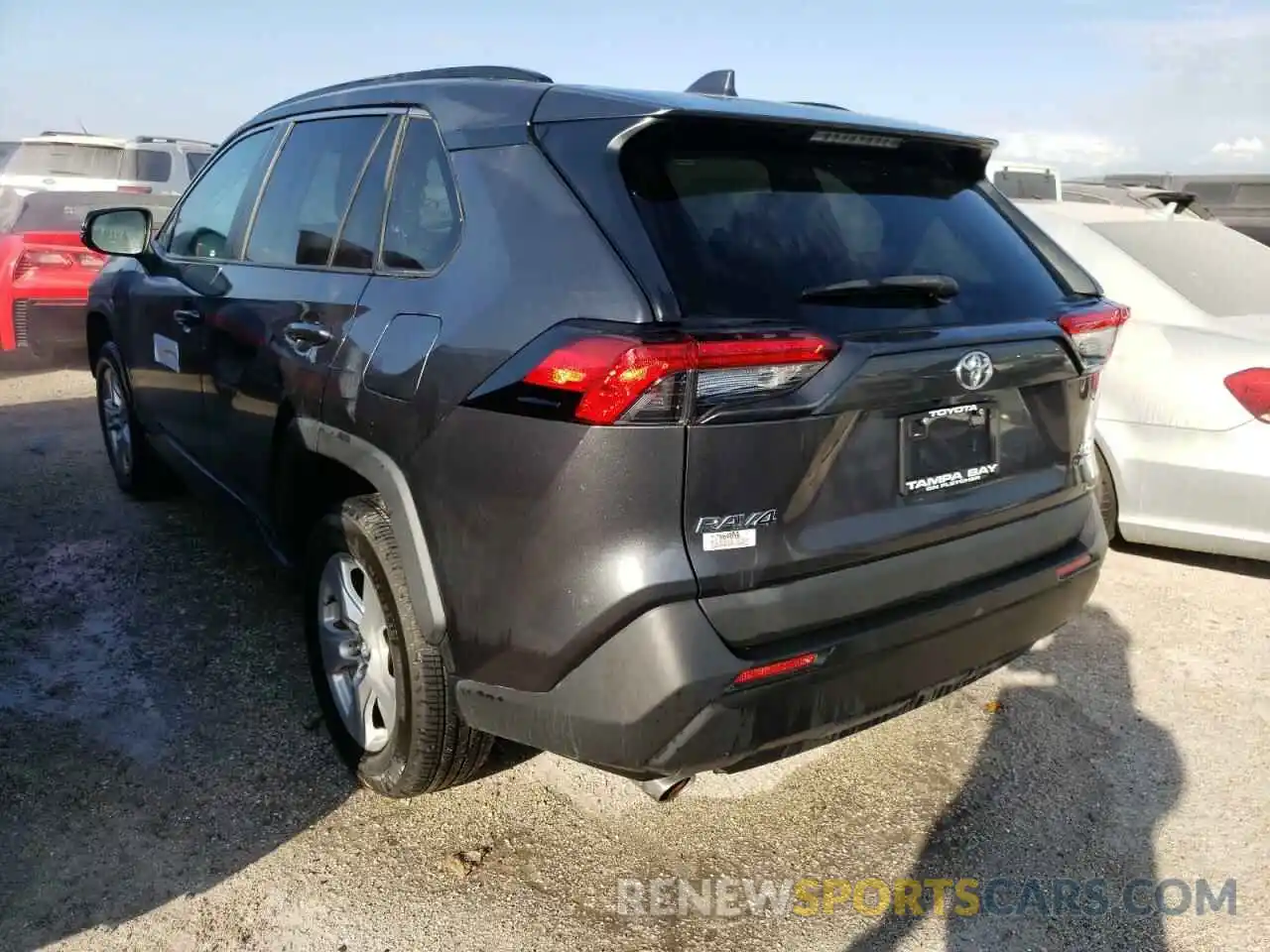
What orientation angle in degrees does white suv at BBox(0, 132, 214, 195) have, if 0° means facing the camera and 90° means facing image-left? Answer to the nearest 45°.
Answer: approximately 225°

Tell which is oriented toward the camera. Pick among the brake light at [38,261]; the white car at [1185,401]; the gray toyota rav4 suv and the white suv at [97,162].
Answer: the brake light

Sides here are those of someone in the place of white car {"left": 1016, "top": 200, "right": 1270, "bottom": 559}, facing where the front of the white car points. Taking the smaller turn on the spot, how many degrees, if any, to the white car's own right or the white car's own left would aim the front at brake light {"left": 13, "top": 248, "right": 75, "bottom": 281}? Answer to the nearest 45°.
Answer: approximately 45° to the white car's own left

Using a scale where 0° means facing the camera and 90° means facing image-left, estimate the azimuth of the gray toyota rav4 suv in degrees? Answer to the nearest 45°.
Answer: approximately 135°

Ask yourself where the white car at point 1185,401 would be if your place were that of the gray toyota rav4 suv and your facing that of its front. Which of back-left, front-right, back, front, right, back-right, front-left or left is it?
right

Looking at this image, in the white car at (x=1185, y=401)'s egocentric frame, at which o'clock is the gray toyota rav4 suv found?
The gray toyota rav4 suv is roughly at 8 o'clock from the white car.

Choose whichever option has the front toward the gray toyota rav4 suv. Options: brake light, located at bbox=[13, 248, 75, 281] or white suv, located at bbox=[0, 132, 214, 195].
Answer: the brake light

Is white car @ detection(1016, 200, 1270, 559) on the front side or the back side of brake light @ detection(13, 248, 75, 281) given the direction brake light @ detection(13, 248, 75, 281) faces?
on the front side

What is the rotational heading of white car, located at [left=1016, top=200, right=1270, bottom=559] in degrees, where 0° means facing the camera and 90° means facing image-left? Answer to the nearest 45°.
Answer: approximately 135°

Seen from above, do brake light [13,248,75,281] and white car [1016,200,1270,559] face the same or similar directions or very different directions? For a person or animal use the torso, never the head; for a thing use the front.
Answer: very different directions

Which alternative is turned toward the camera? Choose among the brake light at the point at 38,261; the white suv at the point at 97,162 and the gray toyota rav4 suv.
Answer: the brake light
